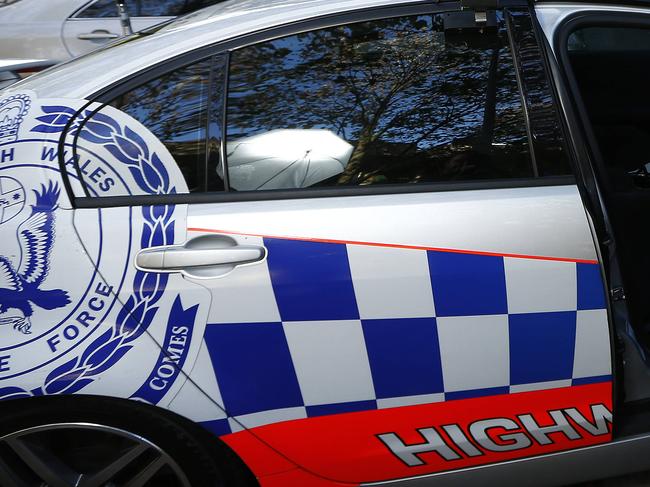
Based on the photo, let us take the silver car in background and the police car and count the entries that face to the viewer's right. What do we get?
2

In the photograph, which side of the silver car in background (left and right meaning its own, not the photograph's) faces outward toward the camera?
right

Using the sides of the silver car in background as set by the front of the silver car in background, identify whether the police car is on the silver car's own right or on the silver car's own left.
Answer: on the silver car's own right

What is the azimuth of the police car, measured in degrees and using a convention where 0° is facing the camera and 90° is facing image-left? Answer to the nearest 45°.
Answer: approximately 270°

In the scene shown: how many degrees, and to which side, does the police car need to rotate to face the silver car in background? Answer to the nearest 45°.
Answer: approximately 90° to its left

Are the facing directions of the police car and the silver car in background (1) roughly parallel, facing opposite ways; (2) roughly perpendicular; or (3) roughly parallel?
roughly parallel
